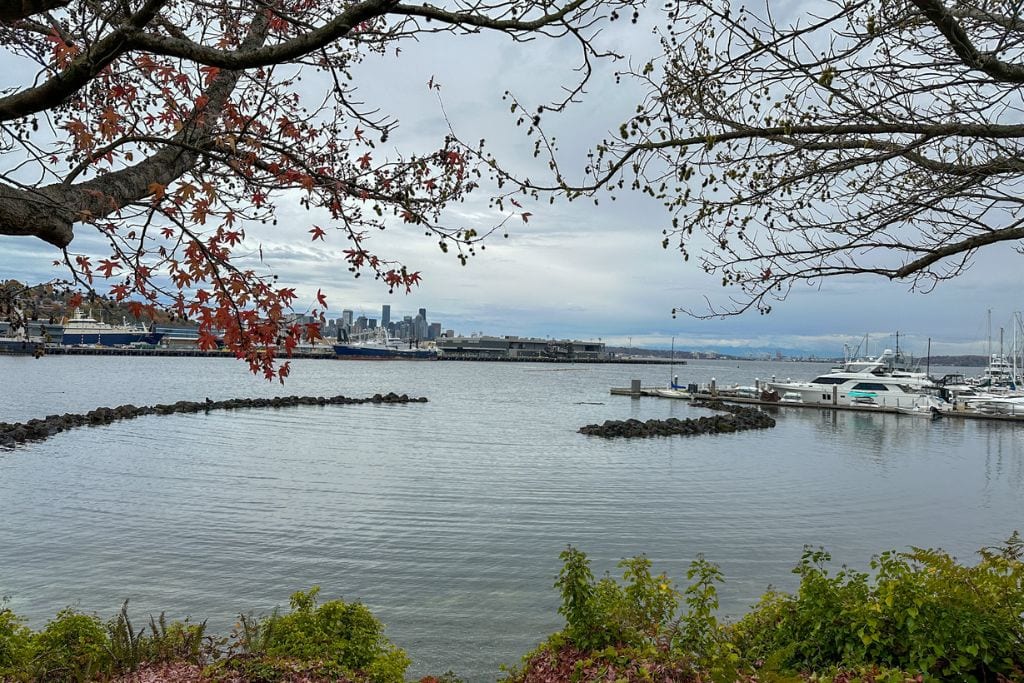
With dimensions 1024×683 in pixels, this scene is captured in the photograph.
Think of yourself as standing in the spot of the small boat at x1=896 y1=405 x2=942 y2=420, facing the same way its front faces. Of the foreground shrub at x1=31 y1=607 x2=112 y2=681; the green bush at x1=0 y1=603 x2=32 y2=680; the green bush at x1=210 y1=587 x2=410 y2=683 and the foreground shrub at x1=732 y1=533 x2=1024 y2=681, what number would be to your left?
4

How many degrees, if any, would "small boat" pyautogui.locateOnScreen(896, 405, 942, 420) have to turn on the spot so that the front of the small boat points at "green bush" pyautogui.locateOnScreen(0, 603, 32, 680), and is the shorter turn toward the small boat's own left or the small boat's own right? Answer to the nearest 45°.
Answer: approximately 90° to the small boat's own left

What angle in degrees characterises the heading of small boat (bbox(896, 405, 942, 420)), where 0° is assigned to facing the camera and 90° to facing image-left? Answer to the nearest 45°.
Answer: approximately 90°

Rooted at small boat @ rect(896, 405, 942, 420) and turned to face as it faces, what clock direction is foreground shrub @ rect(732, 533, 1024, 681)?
The foreground shrub is roughly at 9 o'clock from the small boat.

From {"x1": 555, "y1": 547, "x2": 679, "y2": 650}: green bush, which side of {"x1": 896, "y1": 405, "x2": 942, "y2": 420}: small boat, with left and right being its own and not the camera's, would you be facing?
left

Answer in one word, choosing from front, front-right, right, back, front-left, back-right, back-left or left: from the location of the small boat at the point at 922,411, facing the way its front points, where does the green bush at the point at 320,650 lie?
left

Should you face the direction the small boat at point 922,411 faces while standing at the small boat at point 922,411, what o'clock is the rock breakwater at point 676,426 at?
The rock breakwater is roughly at 10 o'clock from the small boat.

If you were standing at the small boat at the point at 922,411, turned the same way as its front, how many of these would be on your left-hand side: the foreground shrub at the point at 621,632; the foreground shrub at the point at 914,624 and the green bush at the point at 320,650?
3

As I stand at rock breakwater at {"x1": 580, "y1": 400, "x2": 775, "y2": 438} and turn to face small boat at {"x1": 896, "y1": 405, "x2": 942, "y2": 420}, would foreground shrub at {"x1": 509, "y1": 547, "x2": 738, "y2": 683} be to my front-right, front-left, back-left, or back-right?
back-right

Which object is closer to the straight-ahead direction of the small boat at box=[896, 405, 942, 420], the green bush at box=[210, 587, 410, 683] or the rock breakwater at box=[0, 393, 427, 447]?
the rock breakwater

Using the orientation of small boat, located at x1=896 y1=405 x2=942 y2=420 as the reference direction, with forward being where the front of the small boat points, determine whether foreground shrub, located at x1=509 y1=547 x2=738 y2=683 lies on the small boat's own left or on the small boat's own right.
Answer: on the small boat's own left
